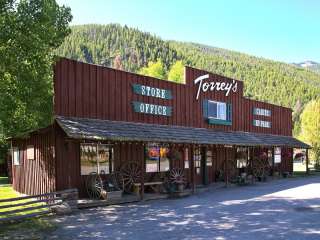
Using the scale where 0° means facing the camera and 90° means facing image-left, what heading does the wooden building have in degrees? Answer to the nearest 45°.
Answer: approximately 315°

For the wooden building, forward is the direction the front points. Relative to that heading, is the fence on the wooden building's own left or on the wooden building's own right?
on the wooden building's own right
